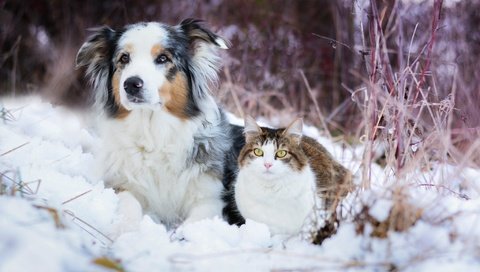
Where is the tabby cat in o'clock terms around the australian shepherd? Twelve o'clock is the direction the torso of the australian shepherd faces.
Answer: The tabby cat is roughly at 9 o'clock from the australian shepherd.

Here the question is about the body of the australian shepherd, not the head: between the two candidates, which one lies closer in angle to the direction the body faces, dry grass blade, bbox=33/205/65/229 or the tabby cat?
the dry grass blade

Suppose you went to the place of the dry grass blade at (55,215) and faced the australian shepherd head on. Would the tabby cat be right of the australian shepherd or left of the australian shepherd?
right

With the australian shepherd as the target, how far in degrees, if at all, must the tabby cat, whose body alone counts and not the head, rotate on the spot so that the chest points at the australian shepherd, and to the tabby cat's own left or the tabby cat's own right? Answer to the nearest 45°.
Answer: approximately 90° to the tabby cat's own right

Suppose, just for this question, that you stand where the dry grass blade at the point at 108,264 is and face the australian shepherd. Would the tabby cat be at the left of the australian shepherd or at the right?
right

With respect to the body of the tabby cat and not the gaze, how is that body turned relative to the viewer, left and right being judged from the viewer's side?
facing the viewer and to the left of the viewer

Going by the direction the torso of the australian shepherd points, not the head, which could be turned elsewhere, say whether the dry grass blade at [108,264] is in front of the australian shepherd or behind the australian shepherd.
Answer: in front

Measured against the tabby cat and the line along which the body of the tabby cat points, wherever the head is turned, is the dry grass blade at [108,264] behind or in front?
in front

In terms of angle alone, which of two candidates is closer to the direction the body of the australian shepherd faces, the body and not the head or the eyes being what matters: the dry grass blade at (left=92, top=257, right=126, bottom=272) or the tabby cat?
the dry grass blade

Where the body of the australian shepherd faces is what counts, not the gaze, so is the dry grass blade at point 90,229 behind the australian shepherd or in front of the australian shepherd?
in front

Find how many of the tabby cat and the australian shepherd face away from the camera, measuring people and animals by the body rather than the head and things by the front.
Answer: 0
